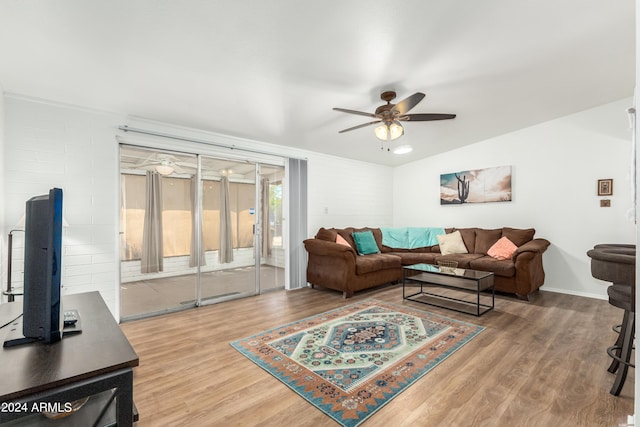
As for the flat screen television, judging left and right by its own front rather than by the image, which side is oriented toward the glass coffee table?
front

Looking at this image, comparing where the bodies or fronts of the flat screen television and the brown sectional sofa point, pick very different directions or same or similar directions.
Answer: very different directions

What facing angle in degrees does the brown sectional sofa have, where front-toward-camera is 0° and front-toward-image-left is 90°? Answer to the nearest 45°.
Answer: approximately 0°

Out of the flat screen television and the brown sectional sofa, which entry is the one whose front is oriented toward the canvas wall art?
the flat screen television

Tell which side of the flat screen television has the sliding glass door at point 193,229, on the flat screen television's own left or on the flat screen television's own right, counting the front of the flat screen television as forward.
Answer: on the flat screen television's own left

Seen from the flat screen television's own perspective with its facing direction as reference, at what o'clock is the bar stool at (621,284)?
The bar stool is roughly at 1 o'clock from the flat screen television.

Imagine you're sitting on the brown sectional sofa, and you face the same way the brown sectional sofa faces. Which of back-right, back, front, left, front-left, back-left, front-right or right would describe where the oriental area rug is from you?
front

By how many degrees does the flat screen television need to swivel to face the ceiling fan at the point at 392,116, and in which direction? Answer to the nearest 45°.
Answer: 0° — it already faces it

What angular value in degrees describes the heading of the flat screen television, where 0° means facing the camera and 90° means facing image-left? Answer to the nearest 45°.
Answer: approximately 270°

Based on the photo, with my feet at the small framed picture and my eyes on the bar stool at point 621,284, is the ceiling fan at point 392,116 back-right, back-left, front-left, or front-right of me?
front-right

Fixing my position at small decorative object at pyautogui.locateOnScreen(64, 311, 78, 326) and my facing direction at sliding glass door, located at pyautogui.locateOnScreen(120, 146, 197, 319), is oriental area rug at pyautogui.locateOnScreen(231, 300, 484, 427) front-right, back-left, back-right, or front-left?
front-right

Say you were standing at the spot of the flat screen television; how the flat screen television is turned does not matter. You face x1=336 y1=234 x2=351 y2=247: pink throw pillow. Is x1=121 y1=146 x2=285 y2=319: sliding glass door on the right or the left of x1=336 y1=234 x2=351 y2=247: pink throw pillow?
left

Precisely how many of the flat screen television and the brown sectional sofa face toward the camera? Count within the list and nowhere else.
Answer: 1

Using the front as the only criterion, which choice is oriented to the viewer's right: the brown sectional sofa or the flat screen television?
the flat screen television

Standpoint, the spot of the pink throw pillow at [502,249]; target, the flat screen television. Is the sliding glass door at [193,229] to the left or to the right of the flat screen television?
right

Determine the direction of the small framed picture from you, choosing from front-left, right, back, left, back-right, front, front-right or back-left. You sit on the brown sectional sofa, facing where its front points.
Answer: left
